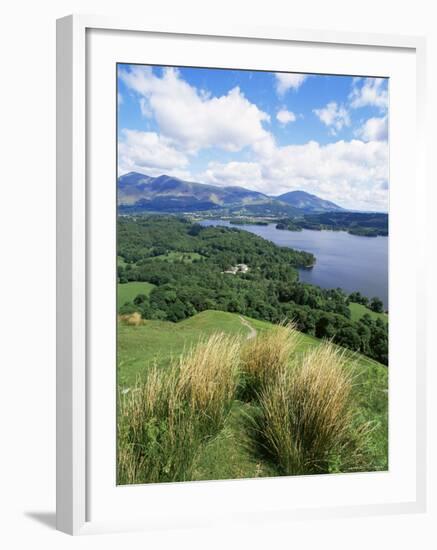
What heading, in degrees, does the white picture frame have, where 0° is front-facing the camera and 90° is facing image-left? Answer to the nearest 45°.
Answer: approximately 315°
